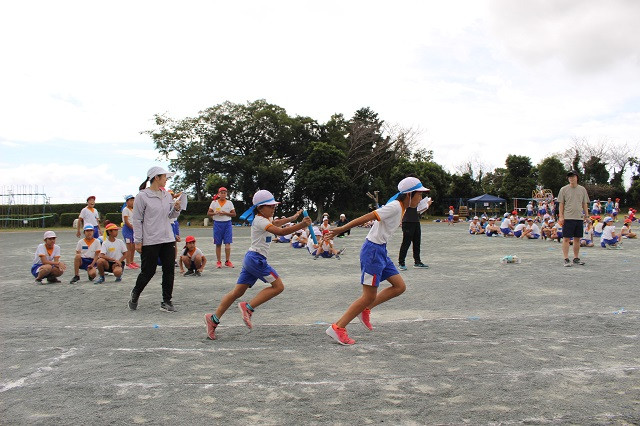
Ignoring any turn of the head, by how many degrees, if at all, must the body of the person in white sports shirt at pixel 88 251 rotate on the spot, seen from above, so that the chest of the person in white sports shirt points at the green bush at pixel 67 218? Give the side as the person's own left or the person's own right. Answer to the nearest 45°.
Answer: approximately 180°

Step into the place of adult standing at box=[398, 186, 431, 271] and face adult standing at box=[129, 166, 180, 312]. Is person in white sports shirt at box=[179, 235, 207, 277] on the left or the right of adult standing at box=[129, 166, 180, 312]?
right

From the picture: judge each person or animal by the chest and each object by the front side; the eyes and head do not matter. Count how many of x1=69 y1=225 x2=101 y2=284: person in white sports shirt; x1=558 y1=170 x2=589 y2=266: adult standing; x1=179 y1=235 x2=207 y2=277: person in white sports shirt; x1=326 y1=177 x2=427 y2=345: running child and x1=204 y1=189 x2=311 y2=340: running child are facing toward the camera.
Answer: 3

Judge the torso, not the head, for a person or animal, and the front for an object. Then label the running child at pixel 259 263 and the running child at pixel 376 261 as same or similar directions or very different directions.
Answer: same or similar directions

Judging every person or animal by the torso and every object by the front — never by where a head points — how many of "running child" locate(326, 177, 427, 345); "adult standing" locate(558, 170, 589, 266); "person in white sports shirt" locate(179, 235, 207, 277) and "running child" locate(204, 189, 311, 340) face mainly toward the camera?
2

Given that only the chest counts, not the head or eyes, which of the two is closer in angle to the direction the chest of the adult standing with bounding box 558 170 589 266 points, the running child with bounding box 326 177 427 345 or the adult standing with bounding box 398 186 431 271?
the running child

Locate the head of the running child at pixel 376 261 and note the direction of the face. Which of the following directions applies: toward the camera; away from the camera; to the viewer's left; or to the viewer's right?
to the viewer's right

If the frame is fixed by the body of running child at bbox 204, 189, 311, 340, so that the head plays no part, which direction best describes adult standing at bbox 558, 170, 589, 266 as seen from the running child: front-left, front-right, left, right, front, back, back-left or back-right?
front-left

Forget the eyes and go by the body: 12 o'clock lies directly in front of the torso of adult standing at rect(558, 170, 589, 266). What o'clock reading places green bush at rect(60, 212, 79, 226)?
The green bush is roughly at 4 o'clock from the adult standing.

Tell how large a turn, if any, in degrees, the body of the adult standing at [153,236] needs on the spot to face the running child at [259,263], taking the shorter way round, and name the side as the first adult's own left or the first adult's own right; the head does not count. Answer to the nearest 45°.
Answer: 0° — they already face them

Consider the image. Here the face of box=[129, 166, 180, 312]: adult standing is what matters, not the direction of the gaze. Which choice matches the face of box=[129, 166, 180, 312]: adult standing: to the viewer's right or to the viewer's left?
to the viewer's right

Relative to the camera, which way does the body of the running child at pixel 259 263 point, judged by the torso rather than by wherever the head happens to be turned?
to the viewer's right

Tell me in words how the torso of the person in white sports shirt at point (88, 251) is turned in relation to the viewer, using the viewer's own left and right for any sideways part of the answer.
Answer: facing the viewer

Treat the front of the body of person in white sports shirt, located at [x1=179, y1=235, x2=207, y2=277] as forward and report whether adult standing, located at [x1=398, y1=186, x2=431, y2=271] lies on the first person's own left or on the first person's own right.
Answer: on the first person's own left
